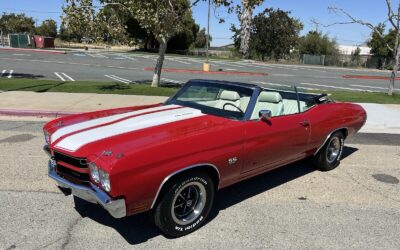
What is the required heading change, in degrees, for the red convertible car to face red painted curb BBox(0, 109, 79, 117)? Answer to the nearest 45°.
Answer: approximately 90° to its right

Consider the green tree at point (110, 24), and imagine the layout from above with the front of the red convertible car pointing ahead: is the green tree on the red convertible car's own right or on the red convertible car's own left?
on the red convertible car's own right

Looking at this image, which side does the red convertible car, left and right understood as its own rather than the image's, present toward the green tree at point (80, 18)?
right

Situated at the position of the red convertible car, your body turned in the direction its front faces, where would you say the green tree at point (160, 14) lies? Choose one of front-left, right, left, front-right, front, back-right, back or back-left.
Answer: back-right

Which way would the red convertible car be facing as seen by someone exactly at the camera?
facing the viewer and to the left of the viewer

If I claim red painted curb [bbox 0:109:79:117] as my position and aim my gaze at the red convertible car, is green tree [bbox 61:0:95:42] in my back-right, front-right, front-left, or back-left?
back-left
